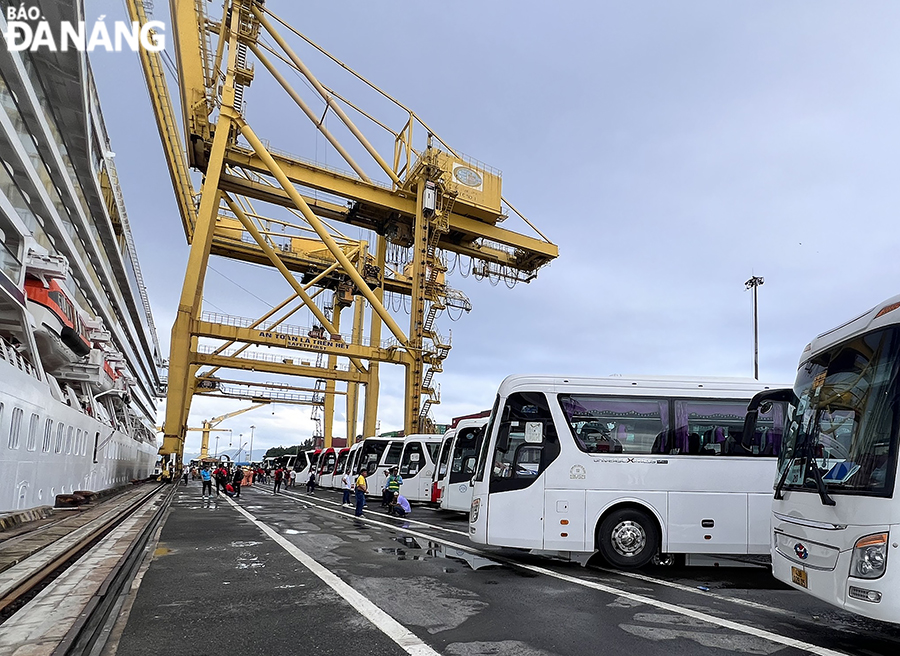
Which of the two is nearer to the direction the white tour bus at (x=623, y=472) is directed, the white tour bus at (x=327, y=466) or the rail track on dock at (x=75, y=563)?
the rail track on dock

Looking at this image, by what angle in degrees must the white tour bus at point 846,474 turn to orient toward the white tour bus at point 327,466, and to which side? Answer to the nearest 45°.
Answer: approximately 90° to its right

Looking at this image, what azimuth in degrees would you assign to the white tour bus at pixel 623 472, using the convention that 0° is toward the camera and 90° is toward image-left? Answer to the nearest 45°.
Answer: approximately 90°

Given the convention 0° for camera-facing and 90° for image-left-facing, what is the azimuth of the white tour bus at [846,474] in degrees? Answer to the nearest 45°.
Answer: approximately 45°

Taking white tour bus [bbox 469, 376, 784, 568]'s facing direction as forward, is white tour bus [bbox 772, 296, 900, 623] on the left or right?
on its left

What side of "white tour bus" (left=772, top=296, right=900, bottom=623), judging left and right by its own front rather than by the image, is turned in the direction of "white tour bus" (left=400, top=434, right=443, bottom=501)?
right

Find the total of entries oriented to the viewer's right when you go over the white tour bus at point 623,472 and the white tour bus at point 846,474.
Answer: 0

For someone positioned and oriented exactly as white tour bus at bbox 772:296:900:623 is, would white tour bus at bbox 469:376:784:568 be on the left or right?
on its right
